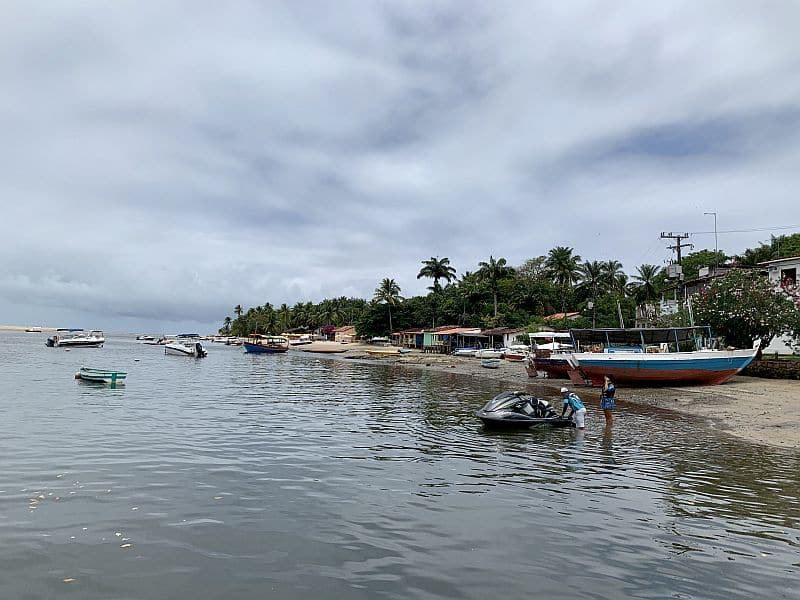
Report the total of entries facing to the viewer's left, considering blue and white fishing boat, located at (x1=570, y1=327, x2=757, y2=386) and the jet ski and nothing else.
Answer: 1

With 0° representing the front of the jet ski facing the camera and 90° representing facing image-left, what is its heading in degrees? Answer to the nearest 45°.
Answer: approximately 90°

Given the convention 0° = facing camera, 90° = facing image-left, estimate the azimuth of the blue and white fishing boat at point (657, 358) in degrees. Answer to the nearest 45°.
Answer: approximately 270°

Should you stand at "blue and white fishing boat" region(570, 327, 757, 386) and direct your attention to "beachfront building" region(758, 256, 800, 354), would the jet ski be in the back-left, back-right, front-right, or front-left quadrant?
back-right

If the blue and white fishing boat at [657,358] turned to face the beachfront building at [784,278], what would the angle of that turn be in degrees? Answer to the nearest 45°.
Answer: approximately 45° to its left

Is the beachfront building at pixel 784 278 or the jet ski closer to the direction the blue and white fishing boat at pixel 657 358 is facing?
the beachfront building

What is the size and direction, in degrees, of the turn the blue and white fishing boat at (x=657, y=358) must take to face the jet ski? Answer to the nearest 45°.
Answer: approximately 90° to its right

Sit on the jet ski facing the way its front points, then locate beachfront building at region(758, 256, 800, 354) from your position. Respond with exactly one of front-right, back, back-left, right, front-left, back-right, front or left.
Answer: back-right

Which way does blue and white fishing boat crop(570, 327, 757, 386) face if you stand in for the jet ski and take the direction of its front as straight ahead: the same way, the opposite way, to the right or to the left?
the opposite way

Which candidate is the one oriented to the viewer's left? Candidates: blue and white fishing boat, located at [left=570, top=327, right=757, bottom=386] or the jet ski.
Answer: the jet ski

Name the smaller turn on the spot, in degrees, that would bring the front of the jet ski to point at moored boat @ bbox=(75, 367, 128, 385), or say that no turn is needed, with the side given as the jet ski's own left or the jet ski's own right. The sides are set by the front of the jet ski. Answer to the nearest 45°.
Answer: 0° — it already faces it

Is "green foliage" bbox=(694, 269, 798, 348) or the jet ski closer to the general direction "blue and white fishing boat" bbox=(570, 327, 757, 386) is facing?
the green foliage

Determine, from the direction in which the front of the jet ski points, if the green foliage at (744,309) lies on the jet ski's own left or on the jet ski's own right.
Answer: on the jet ski's own right
